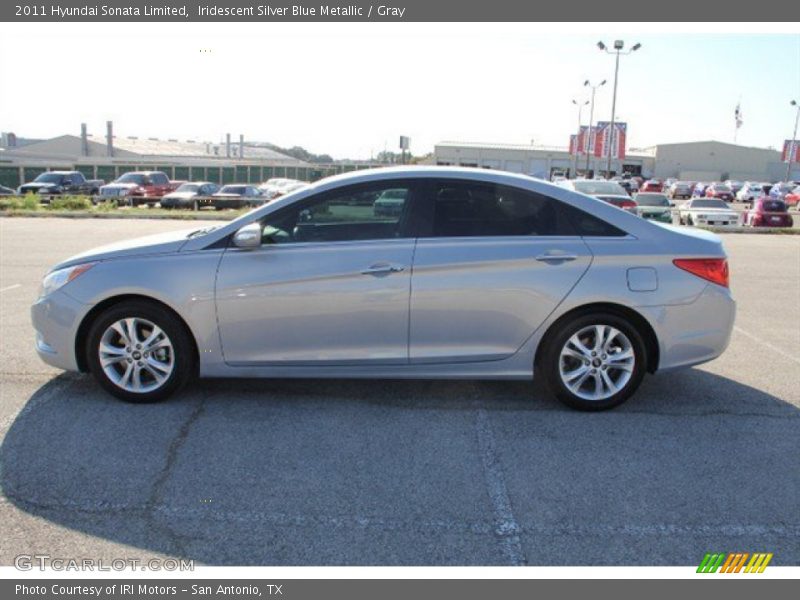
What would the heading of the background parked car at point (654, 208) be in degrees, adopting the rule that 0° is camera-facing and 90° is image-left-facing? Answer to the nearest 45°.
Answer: approximately 0°

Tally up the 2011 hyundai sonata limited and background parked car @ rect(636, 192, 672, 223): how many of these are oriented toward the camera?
1

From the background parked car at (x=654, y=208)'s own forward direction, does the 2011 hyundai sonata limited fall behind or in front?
in front

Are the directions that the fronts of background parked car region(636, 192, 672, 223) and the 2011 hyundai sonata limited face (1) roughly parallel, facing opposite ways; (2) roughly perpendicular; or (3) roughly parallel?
roughly perpendicular

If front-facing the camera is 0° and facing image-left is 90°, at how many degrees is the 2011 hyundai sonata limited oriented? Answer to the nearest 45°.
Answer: approximately 90°

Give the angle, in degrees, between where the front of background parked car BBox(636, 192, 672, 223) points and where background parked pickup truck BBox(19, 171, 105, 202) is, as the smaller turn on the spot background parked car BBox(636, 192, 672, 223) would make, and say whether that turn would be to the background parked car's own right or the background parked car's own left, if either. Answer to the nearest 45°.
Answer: approximately 90° to the background parked car's own right

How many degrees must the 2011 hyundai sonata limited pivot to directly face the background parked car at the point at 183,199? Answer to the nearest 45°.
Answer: approximately 90° to its right

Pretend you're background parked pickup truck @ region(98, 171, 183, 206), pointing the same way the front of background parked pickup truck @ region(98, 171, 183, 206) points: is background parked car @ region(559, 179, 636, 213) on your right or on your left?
on your left

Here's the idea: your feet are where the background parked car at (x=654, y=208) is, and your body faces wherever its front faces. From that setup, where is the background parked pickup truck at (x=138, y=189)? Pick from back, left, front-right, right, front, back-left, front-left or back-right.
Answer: right

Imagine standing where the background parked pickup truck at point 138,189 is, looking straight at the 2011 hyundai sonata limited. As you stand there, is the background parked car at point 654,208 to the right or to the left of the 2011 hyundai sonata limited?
left

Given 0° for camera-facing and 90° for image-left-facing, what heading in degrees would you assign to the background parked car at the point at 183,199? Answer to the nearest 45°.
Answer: approximately 45°

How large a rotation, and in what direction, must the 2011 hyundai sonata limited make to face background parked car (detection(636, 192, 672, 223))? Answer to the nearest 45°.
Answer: approximately 135° to its right
